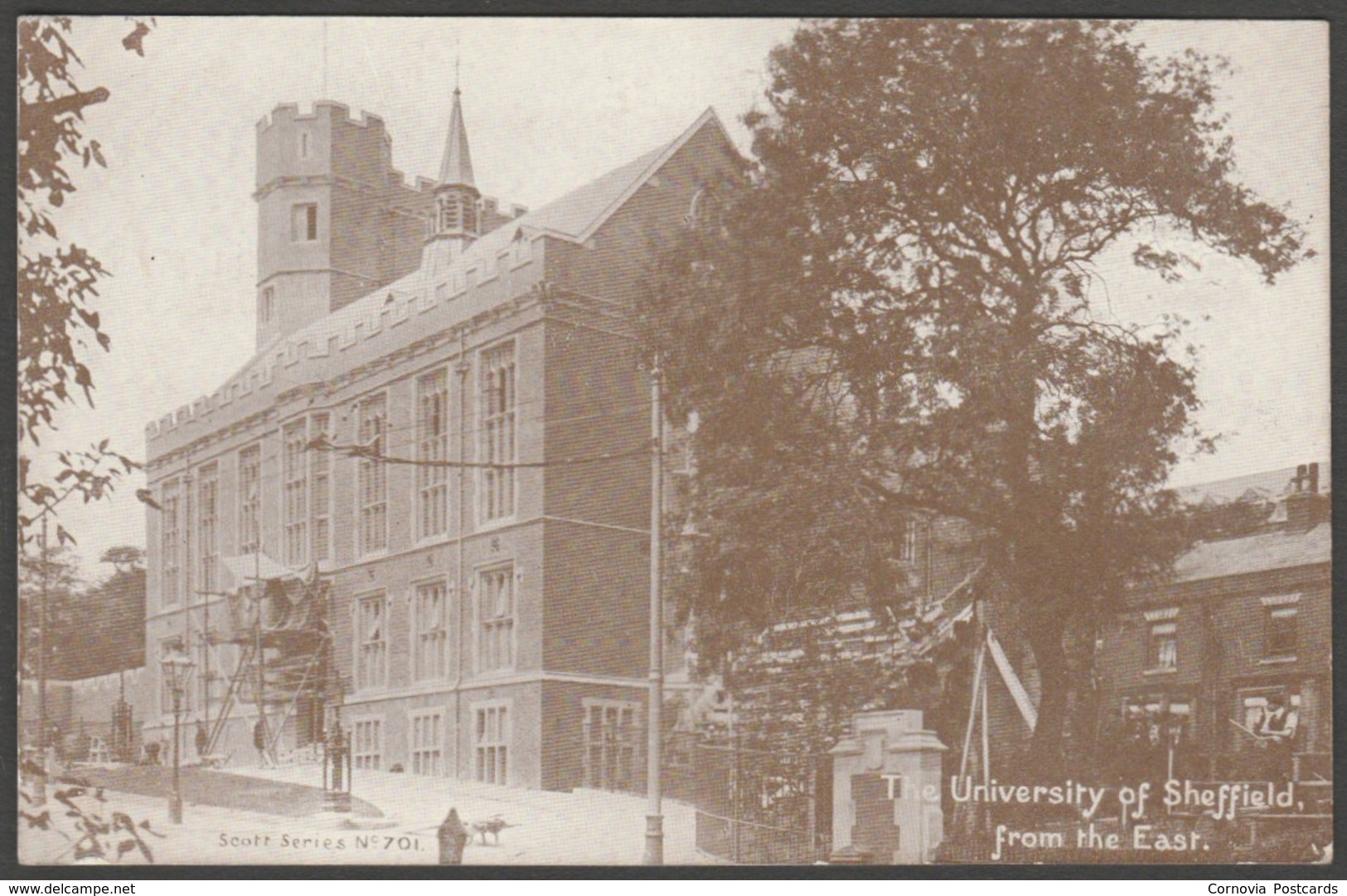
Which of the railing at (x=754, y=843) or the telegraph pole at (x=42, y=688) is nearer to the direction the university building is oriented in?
the telegraph pole

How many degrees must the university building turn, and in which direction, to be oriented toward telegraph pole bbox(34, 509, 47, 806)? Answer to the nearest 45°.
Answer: approximately 45° to its right

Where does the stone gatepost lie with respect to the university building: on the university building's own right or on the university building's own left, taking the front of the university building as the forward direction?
on the university building's own left

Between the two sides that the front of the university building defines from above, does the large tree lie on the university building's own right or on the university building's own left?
on the university building's own left

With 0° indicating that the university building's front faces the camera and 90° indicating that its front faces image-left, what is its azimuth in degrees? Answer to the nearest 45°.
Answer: approximately 45°
